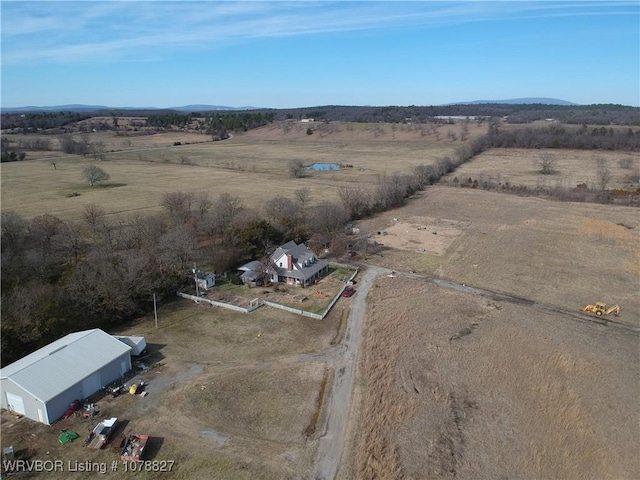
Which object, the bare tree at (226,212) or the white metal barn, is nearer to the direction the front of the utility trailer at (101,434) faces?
the bare tree

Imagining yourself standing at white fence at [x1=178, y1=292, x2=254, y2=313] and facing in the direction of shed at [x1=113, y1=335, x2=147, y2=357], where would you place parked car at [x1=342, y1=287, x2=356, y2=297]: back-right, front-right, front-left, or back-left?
back-left

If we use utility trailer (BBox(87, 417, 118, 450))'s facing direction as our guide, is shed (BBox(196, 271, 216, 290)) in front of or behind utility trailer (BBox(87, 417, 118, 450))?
in front

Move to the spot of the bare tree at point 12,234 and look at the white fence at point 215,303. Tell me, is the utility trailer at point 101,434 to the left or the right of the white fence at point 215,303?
right

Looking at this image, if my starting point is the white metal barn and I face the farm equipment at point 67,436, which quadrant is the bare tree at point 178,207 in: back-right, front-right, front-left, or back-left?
back-left

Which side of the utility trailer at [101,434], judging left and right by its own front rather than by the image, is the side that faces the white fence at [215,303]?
front

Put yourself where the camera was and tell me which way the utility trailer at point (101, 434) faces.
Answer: facing away from the viewer and to the right of the viewer

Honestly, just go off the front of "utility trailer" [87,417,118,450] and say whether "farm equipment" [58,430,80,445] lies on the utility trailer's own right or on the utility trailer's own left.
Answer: on the utility trailer's own left

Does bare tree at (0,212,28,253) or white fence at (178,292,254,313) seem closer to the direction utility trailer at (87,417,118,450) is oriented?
the white fence

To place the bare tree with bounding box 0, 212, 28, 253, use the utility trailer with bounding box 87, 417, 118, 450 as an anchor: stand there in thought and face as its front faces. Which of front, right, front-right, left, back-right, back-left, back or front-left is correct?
front-left

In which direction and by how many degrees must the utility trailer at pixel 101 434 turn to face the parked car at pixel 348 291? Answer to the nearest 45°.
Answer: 0° — it already faces it

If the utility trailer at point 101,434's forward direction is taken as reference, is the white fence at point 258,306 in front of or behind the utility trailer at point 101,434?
in front

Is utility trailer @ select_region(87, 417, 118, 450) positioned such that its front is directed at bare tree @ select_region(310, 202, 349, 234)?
yes

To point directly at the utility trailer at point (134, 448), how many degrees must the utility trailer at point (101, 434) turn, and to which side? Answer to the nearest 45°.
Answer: approximately 90° to its right

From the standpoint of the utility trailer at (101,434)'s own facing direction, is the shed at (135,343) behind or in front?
in front
